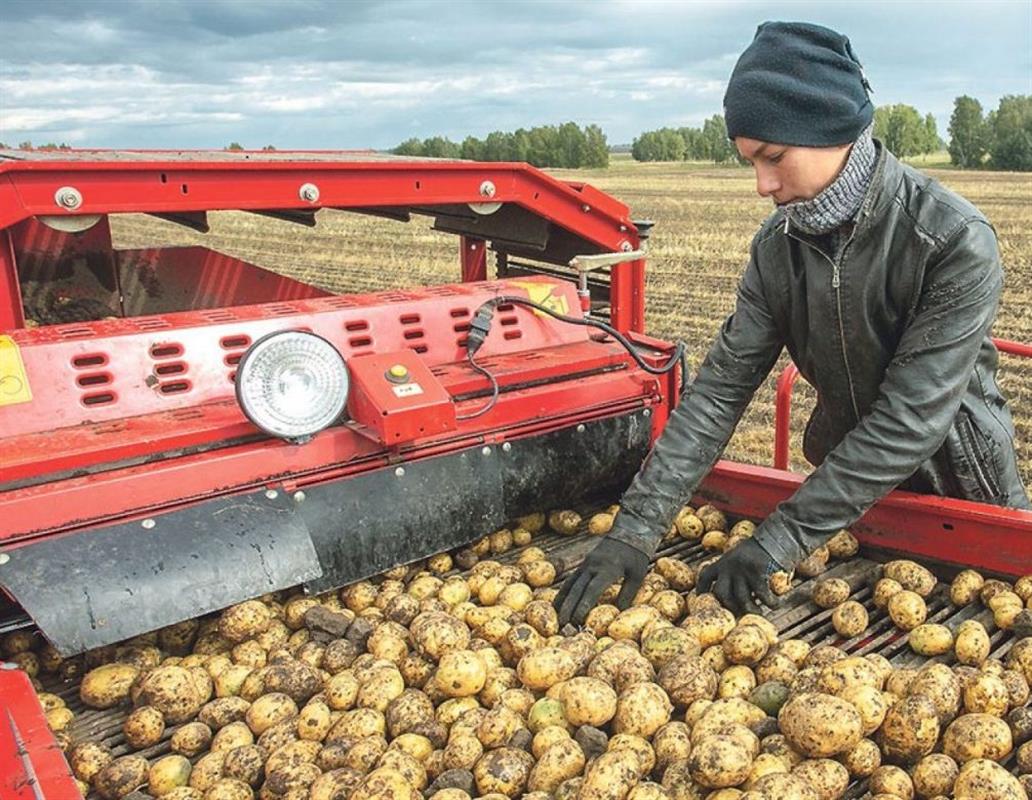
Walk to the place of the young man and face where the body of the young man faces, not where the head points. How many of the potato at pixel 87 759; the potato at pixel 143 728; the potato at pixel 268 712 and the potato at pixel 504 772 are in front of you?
4

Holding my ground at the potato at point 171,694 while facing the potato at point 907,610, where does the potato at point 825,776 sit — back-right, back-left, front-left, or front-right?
front-right

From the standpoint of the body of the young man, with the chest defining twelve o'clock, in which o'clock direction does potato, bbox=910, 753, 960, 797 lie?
The potato is roughly at 10 o'clock from the young man.

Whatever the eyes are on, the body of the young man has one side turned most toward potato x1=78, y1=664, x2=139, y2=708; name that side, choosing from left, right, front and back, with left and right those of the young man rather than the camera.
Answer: front

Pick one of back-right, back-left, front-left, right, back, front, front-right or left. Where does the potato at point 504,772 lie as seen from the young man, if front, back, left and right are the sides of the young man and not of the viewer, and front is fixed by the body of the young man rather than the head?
front

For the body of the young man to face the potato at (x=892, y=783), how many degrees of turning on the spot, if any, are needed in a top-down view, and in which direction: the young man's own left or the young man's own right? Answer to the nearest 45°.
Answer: approximately 45° to the young man's own left

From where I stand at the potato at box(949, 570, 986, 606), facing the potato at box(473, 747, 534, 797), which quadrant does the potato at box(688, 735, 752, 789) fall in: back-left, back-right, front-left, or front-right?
front-left

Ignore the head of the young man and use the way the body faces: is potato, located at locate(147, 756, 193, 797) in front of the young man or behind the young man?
in front

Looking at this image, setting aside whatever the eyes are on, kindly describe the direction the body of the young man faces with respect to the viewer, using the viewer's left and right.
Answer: facing the viewer and to the left of the viewer

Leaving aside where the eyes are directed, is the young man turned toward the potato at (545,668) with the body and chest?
yes

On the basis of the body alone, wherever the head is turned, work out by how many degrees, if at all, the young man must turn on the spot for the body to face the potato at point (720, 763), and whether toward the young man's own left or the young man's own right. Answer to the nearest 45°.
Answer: approximately 45° to the young man's own left

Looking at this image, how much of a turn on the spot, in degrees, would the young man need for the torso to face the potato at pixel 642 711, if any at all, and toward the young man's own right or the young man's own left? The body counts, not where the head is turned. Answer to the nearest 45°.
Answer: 0° — they already face it
